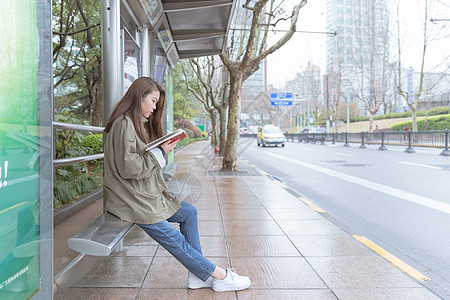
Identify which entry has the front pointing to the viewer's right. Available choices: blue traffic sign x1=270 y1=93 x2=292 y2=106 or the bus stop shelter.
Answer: the bus stop shelter

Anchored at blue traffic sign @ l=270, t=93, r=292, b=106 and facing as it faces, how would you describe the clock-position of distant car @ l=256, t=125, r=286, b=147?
The distant car is roughly at 12 o'clock from the blue traffic sign.

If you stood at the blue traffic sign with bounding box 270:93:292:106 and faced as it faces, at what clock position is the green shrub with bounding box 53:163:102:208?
The green shrub is roughly at 12 o'clock from the blue traffic sign.

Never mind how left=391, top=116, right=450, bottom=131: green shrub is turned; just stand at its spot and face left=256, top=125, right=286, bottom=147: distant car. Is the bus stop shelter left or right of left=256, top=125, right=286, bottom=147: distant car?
left

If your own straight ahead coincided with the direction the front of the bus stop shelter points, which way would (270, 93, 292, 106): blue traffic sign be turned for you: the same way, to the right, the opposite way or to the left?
to the right

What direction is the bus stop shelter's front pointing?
to the viewer's right

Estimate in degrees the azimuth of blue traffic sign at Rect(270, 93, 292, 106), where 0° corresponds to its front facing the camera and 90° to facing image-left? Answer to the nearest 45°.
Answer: approximately 0°

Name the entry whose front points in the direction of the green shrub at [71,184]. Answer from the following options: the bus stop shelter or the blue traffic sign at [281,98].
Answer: the blue traffic sign

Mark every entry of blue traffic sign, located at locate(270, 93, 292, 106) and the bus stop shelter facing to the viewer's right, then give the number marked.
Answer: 1

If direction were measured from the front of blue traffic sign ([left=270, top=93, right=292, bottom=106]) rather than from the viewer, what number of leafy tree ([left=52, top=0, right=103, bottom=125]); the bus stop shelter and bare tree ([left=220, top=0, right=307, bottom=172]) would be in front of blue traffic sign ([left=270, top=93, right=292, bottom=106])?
3
